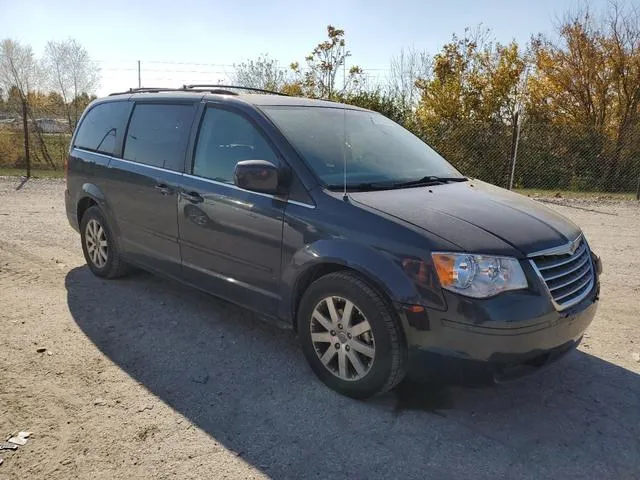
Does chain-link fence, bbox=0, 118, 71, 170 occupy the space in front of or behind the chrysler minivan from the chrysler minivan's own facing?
behind

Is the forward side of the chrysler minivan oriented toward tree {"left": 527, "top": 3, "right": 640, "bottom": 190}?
no

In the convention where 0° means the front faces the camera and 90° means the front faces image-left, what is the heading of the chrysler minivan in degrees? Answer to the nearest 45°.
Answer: approximately 315°

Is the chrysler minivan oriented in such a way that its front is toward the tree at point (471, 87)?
no

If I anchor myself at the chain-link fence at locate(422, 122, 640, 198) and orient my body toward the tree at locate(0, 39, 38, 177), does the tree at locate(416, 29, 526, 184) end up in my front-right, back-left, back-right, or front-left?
front-right

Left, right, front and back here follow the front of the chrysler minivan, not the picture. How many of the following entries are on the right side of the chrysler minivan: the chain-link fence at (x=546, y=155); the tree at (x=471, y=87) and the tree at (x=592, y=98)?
0

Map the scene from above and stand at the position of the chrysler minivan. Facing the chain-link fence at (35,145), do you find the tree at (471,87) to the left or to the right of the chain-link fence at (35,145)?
right

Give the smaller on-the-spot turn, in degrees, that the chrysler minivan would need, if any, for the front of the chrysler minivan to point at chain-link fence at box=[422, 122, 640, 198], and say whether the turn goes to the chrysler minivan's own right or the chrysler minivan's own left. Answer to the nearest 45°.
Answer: approximately 90° to the chrysler minivan's own left

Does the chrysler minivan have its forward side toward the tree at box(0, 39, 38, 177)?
no

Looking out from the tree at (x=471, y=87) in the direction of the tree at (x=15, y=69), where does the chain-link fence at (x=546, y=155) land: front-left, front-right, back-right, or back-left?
back-left
